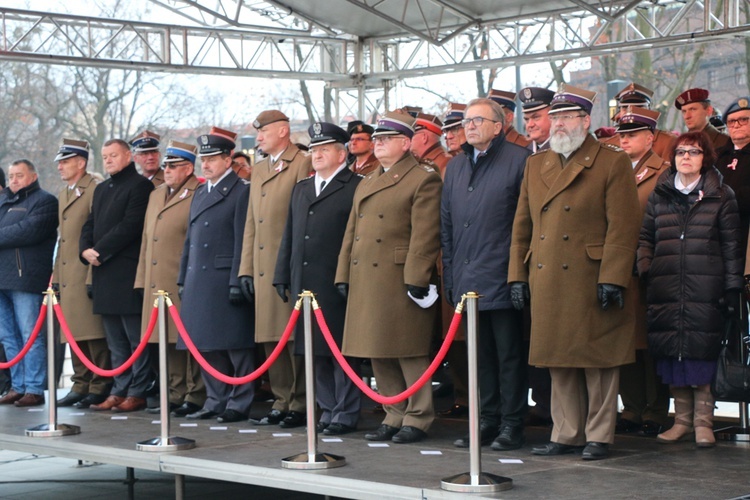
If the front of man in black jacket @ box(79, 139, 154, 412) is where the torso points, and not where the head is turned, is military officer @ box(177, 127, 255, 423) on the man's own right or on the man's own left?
on the man's own left

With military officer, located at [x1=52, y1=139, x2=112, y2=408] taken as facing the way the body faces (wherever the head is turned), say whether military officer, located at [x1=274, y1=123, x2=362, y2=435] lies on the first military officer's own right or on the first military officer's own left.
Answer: on the first military officer's own left

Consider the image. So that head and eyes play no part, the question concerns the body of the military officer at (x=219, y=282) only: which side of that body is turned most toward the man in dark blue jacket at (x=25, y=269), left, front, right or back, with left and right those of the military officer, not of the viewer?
right

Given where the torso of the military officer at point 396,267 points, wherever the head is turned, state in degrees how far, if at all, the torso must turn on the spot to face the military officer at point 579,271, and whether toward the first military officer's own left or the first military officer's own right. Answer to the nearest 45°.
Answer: approximately 90° to the first military officer's own left

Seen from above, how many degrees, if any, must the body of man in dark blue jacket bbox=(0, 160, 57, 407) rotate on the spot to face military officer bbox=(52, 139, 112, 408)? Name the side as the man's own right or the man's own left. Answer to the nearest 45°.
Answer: approximately 90° to the man's own left

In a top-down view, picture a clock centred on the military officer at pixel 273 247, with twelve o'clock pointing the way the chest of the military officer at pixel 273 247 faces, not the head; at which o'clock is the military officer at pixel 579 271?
the military officer at pixel 579 271 is roughly at 9 o'clock from the military officer at pixel 273 247.

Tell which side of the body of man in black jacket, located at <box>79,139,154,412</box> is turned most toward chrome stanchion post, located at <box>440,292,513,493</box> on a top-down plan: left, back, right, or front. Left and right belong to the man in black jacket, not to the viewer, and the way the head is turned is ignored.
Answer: left

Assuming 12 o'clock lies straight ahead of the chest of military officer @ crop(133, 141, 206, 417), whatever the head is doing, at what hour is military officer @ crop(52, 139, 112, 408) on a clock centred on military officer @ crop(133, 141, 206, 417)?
military officer @ crop(52, 139, 112, 408) is roughly at 3 o'clock from military officer @ crop(133, 141, 206, 417).
